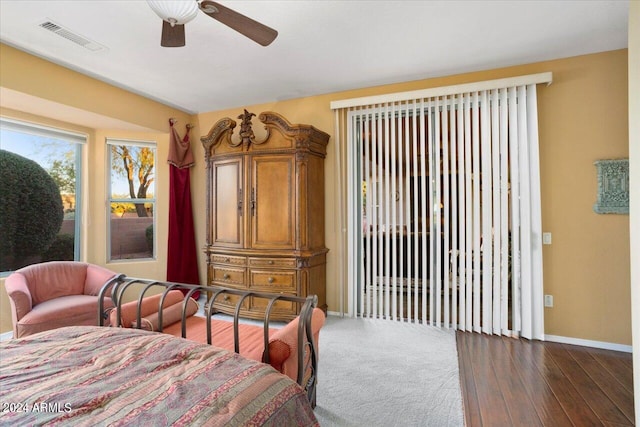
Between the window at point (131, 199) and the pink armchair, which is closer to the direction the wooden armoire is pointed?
the pink armchair

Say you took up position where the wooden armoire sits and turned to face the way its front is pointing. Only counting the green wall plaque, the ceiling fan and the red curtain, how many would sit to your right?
1

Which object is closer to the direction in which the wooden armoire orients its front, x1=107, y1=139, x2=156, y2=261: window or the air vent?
the air vent

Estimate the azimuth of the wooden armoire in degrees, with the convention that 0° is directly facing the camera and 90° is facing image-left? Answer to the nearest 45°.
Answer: approximately 45°

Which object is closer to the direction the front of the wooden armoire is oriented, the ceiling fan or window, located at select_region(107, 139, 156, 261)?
the ceiling fan

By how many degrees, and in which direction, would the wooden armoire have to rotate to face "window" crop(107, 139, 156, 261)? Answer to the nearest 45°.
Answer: approximately 90° to its right

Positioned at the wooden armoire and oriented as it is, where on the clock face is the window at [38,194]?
The window is roughly at 2 o'clock from the wooden armoire.

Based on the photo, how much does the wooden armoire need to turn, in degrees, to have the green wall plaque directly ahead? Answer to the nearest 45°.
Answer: approximately 90° to its left

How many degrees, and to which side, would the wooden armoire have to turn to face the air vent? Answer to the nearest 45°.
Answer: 0° — it already faces it

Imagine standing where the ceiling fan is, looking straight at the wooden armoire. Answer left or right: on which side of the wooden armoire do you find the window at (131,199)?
left

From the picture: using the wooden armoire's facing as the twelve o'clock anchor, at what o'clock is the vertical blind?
The vertical blind is roughly at 8 o'clock from the wooden armoire.

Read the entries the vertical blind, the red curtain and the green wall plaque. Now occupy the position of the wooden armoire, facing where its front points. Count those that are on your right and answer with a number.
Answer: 1

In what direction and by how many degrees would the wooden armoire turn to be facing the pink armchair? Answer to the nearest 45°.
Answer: approximately 45° to its right

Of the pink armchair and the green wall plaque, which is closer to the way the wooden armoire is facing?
the pink armchair

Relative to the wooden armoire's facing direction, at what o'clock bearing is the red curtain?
The red curtain is roughly at 3 o'clock from the wooden armoire.

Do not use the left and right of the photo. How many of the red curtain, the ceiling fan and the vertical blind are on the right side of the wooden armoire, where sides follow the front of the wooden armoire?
1
